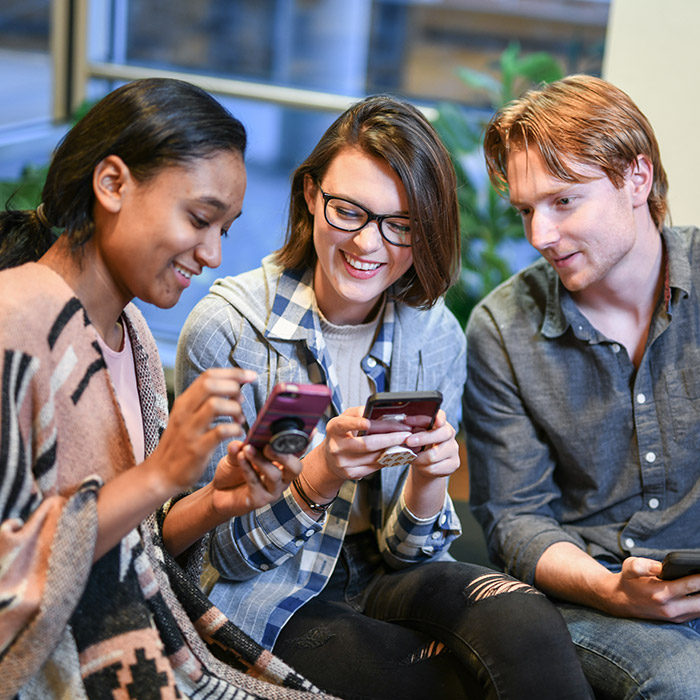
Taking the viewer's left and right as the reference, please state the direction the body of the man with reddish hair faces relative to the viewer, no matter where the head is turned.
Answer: facing the viewer

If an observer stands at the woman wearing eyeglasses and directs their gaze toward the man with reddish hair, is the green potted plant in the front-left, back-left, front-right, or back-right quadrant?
front-left

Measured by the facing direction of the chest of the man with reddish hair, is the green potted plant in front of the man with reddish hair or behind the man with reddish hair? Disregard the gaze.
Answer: behind

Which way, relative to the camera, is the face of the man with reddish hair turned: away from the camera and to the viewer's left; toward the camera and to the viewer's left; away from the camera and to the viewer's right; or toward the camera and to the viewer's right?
toward the camera and to the viewer's left
